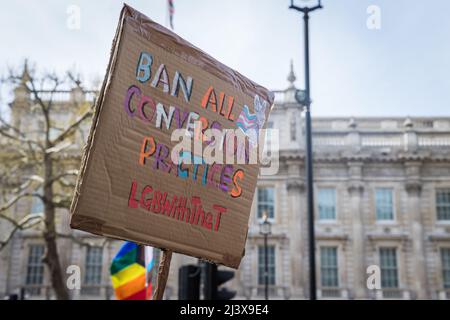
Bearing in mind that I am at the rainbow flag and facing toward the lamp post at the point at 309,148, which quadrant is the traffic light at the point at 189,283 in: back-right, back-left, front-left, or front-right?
front-right
